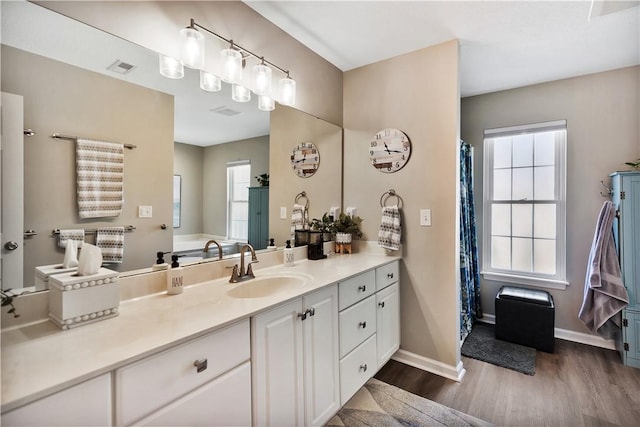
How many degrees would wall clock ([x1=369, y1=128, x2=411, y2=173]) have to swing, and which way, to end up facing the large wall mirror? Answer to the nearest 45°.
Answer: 0° — it already faces it

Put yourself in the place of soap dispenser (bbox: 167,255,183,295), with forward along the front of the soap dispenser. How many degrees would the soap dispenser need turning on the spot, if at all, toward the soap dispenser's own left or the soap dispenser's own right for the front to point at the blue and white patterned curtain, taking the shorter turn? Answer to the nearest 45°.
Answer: approximately 45° to the soap dispenser's own left

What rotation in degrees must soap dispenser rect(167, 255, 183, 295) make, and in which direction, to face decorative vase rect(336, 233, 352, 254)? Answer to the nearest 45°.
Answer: approximately 90° to its left

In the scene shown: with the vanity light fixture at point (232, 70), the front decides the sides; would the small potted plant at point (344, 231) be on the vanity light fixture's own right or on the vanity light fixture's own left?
on the vanity light fixture's own left

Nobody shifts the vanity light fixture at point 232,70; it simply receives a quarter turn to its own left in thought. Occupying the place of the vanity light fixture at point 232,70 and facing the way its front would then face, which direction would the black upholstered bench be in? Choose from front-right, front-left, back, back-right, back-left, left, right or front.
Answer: front-right

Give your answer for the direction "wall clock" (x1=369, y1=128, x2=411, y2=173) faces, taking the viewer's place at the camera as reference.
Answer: facing the viewer and to the left of the viewer

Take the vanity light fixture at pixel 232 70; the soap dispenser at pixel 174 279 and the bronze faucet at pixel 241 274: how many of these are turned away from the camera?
0

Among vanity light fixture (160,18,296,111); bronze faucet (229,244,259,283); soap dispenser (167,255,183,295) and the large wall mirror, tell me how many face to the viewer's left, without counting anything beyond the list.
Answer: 0

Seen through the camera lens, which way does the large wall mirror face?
facing the viewer and to the right of the viewer

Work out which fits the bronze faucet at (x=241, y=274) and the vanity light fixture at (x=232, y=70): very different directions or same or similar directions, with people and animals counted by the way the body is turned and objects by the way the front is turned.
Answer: same or similar directions

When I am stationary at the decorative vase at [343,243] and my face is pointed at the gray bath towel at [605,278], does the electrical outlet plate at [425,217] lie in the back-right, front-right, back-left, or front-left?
front-right
